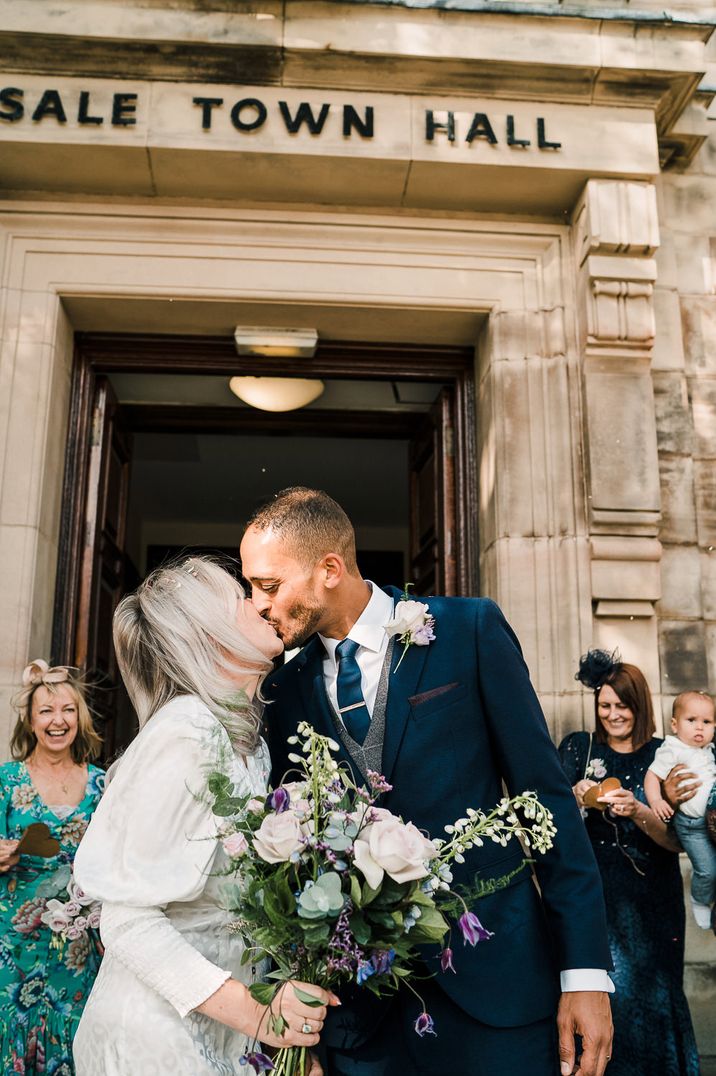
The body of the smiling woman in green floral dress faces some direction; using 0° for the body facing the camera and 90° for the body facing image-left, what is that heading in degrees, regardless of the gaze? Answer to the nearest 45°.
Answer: approximately 0°

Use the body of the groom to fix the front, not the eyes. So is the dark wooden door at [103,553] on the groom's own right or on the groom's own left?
on the groom's own right

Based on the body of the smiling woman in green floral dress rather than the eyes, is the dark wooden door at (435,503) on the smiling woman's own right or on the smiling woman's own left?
on the smiling woman's own left

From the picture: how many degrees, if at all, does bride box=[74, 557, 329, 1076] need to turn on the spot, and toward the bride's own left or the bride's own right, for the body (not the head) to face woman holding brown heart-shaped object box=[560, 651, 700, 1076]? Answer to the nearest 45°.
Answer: approximately 45° to the bride's own left

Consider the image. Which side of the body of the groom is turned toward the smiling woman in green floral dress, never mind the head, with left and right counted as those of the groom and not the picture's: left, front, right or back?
right

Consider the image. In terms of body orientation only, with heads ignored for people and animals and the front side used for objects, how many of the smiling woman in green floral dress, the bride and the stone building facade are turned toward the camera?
2

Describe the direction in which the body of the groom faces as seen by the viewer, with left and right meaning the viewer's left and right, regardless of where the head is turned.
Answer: facing the viewer and to the left of the viewer

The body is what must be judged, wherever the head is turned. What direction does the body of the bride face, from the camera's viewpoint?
to the viewer's right

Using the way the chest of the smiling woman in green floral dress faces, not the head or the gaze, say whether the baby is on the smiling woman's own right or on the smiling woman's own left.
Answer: on the smiling woman's own left

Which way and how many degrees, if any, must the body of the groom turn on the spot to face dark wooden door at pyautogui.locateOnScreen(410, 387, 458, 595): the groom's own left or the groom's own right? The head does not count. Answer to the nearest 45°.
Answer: approximately 135° to the groom's own right

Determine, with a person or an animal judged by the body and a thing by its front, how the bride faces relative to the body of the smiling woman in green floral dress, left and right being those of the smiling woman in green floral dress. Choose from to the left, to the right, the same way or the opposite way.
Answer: to the left

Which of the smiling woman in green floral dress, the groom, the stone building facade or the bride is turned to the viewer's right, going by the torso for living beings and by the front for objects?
the bride
